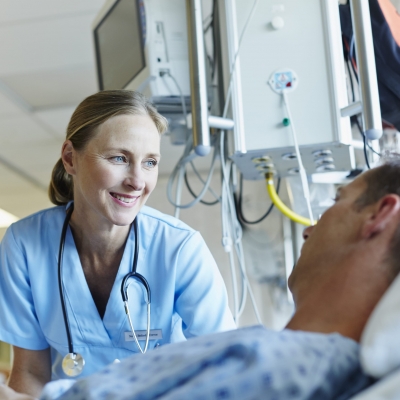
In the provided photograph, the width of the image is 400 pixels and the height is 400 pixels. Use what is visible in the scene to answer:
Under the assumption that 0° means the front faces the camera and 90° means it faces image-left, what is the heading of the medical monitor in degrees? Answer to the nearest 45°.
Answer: approximately 45°

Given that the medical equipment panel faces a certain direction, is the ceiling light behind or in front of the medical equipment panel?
behind

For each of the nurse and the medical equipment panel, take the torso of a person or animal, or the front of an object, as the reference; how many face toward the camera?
2

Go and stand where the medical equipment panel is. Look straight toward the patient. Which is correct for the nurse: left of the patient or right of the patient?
right

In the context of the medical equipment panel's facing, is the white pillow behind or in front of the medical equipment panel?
in front

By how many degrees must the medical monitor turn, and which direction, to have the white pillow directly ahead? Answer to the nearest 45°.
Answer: approximately 45° to its left

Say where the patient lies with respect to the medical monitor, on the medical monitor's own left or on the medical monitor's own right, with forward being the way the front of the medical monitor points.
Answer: on the medical monitor's own left

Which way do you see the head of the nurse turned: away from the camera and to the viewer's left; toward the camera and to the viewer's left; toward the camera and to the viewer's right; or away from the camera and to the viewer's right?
toward the camera and to the viewer's right

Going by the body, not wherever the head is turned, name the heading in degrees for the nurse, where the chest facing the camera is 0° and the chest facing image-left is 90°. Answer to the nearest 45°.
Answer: approximately 0°

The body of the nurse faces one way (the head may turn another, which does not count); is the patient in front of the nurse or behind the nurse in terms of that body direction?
in front

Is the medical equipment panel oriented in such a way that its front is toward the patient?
yes
